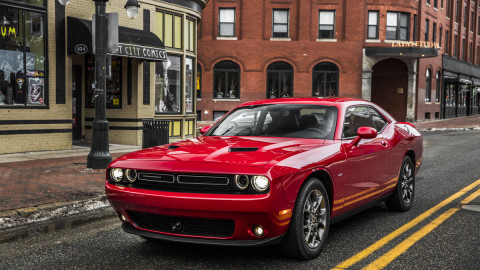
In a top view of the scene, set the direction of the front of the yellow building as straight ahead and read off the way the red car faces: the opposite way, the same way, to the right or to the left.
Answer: to the right

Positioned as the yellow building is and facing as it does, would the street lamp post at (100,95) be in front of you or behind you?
in front

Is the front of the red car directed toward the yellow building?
no

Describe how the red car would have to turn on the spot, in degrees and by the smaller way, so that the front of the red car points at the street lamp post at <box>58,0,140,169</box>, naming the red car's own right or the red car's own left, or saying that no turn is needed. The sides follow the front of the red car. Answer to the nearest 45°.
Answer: approximately 90° to the red car's own right

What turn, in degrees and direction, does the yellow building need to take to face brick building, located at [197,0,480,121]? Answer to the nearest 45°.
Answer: approximately 90° to its left

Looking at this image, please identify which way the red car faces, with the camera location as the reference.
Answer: facing the viewer and to the left of the viewer

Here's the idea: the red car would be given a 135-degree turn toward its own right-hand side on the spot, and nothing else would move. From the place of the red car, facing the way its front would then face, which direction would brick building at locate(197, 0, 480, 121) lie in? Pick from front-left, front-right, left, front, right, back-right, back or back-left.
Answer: front

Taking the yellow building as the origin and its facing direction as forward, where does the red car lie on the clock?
The red car is roughly at 1 o'clock from the yellow building.

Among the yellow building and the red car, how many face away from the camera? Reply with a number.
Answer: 0
